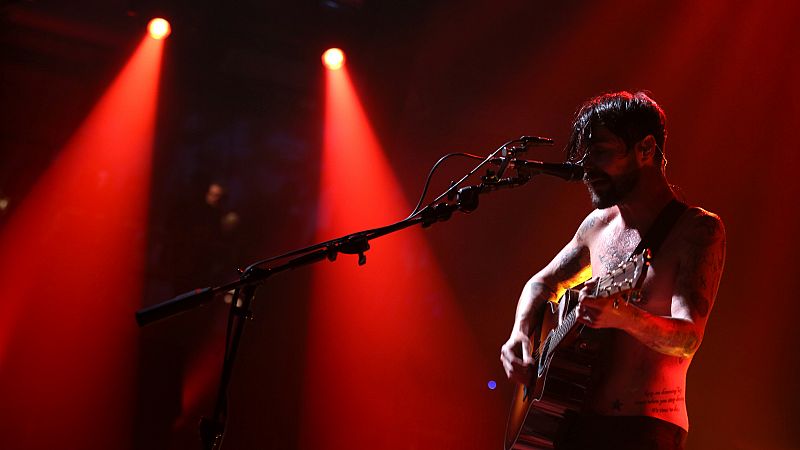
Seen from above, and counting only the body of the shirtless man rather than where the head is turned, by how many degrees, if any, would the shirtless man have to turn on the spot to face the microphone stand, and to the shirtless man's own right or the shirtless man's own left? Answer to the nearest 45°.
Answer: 0° — they already face it

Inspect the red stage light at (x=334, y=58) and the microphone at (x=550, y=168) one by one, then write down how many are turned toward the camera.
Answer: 1

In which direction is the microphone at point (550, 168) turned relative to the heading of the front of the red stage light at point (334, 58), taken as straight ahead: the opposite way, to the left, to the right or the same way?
to the left

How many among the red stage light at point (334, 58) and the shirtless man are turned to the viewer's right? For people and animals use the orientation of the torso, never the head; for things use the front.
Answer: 0

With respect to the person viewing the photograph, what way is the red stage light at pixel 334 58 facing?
facing the viewer

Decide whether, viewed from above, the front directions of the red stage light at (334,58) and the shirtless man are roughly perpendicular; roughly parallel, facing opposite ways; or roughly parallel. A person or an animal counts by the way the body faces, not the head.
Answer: roughly perpendicular

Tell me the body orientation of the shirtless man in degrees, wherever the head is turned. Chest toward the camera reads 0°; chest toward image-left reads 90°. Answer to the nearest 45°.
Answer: approximately 45°

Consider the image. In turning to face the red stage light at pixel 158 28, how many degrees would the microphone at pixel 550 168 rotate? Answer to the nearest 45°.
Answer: approximately 135° to its left

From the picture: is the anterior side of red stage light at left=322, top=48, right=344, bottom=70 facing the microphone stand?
yes

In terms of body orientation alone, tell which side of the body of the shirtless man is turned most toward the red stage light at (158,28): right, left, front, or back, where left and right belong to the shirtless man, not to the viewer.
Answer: right

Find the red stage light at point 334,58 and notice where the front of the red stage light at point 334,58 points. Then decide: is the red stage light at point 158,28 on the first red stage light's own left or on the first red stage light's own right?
on the first red stage light's own right

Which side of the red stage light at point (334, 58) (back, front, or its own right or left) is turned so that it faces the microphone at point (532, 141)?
front

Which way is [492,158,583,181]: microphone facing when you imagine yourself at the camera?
facing to the right of the viewer

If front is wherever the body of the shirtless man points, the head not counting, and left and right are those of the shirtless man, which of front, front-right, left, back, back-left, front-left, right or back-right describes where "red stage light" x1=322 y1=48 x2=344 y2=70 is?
right
